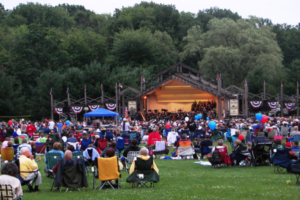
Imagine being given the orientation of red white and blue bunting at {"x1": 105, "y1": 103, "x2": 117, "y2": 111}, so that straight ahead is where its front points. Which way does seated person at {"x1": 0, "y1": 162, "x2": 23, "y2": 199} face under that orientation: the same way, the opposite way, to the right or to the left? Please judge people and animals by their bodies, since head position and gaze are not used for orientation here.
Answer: the opposite way

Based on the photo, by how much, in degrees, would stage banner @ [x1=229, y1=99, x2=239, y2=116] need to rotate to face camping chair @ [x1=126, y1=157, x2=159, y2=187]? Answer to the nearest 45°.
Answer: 0° — it already faces it

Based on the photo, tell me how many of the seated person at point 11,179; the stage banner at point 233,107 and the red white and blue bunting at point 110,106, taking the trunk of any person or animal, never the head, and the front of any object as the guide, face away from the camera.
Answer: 1

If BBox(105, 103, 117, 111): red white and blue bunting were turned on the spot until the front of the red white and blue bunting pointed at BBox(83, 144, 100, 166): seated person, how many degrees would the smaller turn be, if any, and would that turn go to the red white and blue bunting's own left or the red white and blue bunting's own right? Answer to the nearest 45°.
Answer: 0° — it already faces them

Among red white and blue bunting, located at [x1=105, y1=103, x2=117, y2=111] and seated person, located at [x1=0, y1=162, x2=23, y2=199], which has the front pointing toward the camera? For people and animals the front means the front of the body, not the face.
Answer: the red white and blue bunting

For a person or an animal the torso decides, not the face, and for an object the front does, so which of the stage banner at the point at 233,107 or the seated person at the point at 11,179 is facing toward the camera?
the stage banner

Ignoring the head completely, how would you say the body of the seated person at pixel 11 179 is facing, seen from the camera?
away from the camera

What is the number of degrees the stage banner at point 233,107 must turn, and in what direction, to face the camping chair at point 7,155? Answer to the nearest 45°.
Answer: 0° — it already faces it

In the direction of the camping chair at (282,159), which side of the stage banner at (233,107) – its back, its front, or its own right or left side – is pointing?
front

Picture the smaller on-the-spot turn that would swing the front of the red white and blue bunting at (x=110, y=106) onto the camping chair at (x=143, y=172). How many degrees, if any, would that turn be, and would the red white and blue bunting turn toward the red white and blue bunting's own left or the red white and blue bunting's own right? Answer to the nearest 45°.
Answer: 0° — it already faces it

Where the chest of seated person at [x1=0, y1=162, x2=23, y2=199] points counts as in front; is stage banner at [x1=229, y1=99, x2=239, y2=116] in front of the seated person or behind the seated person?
in front

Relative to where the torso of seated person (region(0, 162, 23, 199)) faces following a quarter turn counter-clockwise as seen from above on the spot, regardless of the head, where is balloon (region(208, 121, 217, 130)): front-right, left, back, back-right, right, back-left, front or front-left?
back-right

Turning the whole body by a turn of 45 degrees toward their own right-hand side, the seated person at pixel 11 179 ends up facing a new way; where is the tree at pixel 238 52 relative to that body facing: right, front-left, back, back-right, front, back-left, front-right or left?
front

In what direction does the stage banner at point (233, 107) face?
toward the camera

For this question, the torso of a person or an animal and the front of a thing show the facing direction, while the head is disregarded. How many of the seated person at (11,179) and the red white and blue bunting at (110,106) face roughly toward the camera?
1

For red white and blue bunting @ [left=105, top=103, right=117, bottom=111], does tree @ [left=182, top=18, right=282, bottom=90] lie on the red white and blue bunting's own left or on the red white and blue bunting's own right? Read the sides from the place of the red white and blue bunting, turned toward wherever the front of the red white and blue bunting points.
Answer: on the red white and blue bunting's own left

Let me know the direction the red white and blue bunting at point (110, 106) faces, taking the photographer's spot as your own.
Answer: facing the viewer

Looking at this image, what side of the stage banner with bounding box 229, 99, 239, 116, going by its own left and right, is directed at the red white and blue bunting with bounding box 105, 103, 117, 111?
right

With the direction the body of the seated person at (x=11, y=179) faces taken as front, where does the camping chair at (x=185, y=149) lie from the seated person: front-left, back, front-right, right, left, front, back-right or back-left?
front-right

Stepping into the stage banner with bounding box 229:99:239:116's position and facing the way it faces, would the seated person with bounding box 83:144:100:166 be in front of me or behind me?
in front

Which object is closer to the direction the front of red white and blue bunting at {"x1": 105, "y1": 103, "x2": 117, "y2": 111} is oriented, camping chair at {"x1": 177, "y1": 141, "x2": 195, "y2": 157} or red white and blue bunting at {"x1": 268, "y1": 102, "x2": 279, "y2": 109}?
the camping chair
